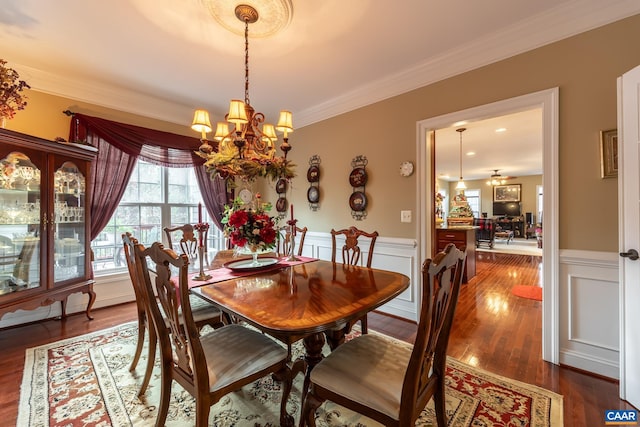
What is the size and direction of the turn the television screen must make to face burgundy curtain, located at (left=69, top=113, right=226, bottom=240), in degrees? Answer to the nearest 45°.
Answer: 0° — it already faces it

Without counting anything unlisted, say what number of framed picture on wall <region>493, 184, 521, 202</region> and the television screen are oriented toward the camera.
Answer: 2

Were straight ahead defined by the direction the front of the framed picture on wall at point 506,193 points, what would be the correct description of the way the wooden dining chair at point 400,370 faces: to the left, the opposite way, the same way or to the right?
to the right

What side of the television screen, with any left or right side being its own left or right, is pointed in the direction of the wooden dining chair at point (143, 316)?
front

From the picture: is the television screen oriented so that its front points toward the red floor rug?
yes

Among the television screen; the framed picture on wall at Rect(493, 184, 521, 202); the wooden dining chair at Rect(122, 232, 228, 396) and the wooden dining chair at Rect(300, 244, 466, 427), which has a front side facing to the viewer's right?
the wooden dining chair at Rect(122, 232, 228, 396)

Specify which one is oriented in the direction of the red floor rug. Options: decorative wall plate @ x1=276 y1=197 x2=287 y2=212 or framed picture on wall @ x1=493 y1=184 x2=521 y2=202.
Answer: the framed picture on wall

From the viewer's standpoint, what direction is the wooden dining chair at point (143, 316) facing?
to the viewer's right

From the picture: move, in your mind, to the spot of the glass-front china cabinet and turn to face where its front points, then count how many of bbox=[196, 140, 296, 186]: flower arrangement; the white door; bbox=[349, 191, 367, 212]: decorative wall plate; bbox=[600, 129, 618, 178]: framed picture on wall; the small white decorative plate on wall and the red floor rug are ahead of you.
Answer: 6

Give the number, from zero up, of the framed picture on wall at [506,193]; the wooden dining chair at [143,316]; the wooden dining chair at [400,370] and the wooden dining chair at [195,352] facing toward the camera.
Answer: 1

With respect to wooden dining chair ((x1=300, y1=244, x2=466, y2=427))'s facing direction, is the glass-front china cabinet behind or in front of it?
in front

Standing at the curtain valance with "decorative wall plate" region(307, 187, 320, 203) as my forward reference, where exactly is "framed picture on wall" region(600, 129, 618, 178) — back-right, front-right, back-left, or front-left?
front-right

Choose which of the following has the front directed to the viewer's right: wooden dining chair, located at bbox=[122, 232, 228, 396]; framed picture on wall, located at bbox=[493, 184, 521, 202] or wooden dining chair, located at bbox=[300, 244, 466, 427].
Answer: wooden dining chair, located at bbox=[122, 232, 228, 396]

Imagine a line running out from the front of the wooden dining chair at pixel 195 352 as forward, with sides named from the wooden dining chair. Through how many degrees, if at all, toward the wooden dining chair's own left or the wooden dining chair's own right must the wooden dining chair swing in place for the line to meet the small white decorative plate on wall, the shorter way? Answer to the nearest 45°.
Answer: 0° — it already faces it

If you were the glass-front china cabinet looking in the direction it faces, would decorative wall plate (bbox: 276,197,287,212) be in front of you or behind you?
in front

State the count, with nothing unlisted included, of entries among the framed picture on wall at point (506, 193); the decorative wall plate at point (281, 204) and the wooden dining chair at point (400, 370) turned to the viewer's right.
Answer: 0

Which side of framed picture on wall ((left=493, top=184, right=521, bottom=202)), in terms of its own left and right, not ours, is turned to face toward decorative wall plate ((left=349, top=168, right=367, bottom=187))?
front

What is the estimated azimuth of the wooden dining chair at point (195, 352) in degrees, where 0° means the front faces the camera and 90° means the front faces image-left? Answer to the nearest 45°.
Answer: approximately 225°

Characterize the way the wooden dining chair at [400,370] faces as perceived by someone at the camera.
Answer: facing away from the viewer and to the left of the viewer

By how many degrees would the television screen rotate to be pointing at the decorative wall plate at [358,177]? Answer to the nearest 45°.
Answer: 0° — it already faces it

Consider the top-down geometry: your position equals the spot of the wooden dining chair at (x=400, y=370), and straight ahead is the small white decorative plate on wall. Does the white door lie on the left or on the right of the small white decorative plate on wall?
right

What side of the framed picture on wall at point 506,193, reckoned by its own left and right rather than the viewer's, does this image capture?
front

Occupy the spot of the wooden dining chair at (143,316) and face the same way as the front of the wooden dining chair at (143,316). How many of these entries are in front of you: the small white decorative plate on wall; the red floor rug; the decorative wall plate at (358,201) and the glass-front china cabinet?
3
